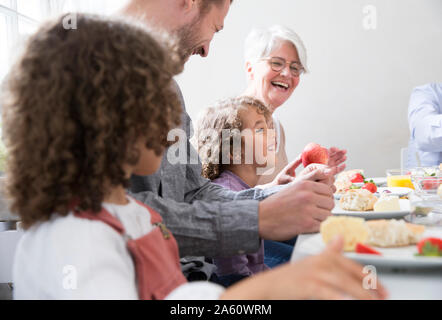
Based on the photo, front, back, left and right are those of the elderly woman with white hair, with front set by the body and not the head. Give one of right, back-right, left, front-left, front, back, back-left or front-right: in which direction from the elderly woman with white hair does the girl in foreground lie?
front-right

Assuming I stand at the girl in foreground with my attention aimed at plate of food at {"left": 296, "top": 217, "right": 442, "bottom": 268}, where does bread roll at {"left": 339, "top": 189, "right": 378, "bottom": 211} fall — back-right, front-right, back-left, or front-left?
front-left

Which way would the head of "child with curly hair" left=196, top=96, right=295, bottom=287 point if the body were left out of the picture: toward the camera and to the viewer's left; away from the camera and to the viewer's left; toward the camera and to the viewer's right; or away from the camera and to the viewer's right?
toward the camera and to the viewer's right

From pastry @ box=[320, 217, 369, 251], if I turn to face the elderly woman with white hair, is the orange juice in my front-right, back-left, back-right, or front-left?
front-right

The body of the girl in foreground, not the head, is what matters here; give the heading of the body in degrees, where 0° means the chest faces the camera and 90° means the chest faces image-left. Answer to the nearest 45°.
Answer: approximately 270°

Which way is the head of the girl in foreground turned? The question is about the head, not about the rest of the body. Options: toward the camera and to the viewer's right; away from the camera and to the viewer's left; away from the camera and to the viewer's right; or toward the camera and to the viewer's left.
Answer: away from the camera and to the viewer's right

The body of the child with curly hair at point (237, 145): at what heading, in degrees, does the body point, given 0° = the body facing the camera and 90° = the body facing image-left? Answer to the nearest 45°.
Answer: approximately 270°

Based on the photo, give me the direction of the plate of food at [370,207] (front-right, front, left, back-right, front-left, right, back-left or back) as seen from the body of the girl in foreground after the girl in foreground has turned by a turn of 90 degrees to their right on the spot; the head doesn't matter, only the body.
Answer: back-left
